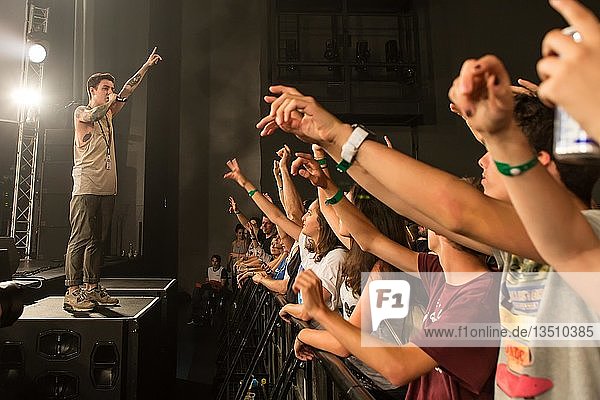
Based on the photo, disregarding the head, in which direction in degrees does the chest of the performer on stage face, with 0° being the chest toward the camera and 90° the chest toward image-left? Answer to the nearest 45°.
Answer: approximately 315°

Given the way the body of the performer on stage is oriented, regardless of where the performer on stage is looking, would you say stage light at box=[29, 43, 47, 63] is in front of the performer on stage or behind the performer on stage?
behind

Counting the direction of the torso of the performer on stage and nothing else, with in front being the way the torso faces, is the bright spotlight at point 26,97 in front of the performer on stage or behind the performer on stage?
behind

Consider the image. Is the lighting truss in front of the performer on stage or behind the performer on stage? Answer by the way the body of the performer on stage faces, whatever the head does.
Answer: behind
